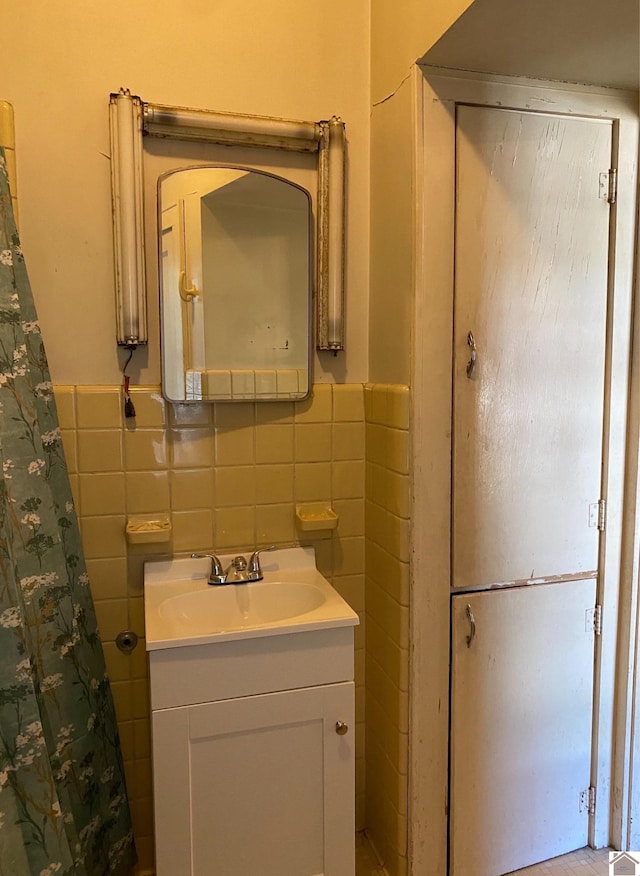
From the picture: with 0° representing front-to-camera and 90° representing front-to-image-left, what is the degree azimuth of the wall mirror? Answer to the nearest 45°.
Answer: approximately 0°

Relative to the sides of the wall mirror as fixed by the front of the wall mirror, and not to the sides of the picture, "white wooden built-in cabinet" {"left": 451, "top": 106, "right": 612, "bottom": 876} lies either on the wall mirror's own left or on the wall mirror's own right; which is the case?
on the wall mirror's own left

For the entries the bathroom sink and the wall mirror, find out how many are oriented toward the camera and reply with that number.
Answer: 2

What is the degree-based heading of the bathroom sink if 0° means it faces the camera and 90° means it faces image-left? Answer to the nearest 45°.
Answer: approximately 0°

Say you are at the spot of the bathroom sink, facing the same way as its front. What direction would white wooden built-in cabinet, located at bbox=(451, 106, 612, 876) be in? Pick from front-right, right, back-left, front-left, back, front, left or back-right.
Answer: left
